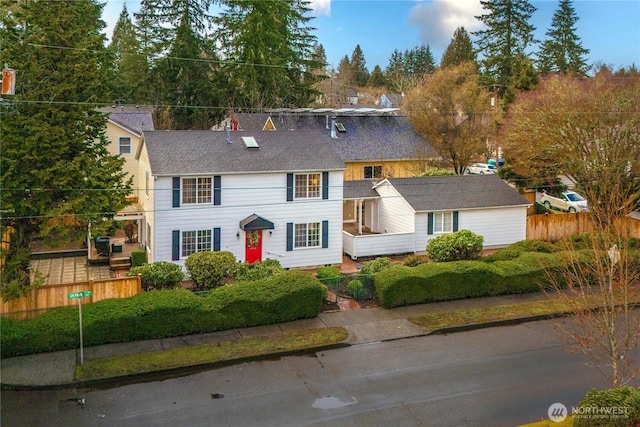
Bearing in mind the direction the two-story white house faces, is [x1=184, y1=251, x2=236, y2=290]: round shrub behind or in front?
in front

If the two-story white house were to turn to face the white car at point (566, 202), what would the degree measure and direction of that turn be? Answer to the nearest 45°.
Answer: approximately 135° to its left

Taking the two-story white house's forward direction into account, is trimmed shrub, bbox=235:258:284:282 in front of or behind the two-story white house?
in front

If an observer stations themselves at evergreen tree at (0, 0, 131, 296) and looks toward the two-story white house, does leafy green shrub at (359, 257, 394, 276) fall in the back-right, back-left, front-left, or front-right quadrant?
front-right

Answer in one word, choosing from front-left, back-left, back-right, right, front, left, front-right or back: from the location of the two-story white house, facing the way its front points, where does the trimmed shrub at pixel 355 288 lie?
front-left

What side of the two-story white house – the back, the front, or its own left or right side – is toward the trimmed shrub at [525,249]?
left

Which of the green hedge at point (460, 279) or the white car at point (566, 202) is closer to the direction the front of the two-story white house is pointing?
the green hedge

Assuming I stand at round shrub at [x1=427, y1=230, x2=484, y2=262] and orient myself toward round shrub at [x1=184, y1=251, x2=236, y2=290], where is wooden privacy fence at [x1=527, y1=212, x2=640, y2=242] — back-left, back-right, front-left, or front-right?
back-right

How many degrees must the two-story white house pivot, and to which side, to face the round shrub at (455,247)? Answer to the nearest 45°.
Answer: approximately 90° to its left

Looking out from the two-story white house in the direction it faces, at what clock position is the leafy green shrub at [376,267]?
The leafy green shrub is roughly at 10 o'clock from the two-story white house.

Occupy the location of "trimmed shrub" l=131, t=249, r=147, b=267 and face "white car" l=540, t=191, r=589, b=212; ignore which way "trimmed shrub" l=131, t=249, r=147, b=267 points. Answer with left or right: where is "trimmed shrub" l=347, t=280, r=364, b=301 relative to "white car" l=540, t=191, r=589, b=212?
right

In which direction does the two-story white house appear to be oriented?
toward the camera

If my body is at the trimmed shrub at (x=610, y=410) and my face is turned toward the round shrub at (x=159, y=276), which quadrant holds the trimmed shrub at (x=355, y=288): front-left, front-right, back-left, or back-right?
front-right
